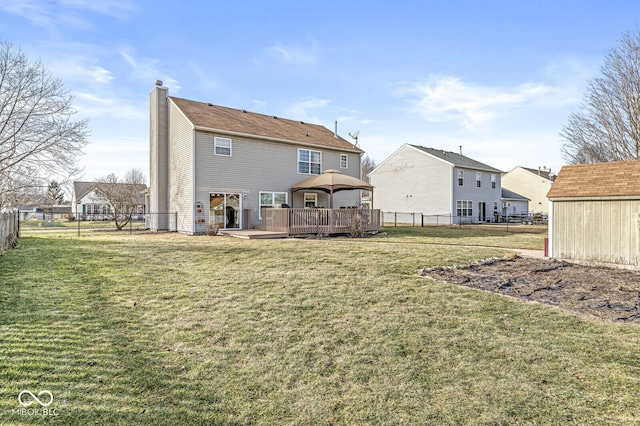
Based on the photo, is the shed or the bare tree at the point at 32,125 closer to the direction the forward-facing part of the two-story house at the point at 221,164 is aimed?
the bare tree

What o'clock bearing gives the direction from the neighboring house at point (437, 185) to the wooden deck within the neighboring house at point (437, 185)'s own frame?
The wooden deck is roughly at 8 o'clock from the neighboring house.

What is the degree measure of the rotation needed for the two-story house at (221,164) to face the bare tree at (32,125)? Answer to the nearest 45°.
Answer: approximately 45° to its left

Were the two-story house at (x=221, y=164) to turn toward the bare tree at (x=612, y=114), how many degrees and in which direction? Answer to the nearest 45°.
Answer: approximately 135° to its right

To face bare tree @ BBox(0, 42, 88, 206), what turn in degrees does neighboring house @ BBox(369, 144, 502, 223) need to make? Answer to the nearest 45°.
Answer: approximately 90° to its left

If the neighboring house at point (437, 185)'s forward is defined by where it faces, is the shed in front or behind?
behind

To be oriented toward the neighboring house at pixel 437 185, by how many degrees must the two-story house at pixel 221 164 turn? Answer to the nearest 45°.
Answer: approximately 90° to its right

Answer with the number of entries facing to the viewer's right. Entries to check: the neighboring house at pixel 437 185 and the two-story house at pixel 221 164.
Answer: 0

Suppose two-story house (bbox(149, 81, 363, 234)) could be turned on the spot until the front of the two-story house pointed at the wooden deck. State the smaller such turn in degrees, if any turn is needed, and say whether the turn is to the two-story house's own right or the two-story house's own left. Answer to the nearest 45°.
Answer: approximately 180°

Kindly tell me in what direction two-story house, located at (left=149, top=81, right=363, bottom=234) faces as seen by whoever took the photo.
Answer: facing away from the viewer and to the left of the viewer

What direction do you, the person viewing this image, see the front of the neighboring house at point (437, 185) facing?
facing away from the viewer and to the left of the viewer
